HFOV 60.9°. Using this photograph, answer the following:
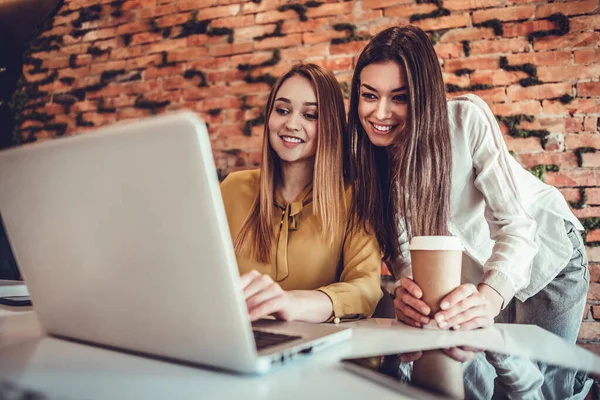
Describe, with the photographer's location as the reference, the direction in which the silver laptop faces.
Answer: facing away from the viewer and to the right of the viewer

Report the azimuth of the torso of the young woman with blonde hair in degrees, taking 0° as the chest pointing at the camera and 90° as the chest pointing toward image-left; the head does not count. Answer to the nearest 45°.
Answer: approximately 0°

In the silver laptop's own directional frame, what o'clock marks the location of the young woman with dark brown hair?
The young woman with dark brown hair is roughly at 12 o'clock from the silver laptop.
